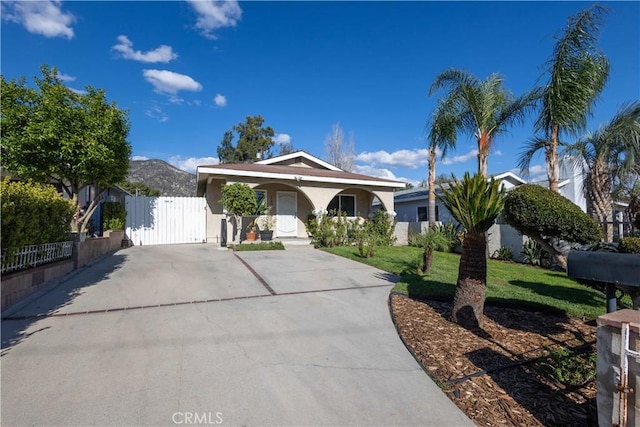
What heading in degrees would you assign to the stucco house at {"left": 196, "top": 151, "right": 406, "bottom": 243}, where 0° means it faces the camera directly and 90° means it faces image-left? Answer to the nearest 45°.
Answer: approximately 315°

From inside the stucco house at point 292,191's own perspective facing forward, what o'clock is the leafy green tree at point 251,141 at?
The leafy green tree is roughly at 7 o'clock from the stucco house.

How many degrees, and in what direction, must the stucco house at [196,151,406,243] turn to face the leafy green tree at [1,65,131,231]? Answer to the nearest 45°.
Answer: approximately 90° to its right

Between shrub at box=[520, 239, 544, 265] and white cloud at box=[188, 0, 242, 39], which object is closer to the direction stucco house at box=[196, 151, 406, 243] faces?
the shrub

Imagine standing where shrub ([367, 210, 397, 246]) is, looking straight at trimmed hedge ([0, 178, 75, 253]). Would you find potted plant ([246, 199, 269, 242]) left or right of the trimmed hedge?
right

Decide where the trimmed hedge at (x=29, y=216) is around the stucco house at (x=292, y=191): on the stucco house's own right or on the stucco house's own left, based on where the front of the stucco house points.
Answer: on the stucco house's own right

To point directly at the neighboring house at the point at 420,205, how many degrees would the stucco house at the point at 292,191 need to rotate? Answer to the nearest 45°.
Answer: approximately 90° to its left

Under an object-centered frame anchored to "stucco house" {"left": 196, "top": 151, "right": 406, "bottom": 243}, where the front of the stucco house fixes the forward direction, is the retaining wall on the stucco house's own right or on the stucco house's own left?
on the stucco house's own right
